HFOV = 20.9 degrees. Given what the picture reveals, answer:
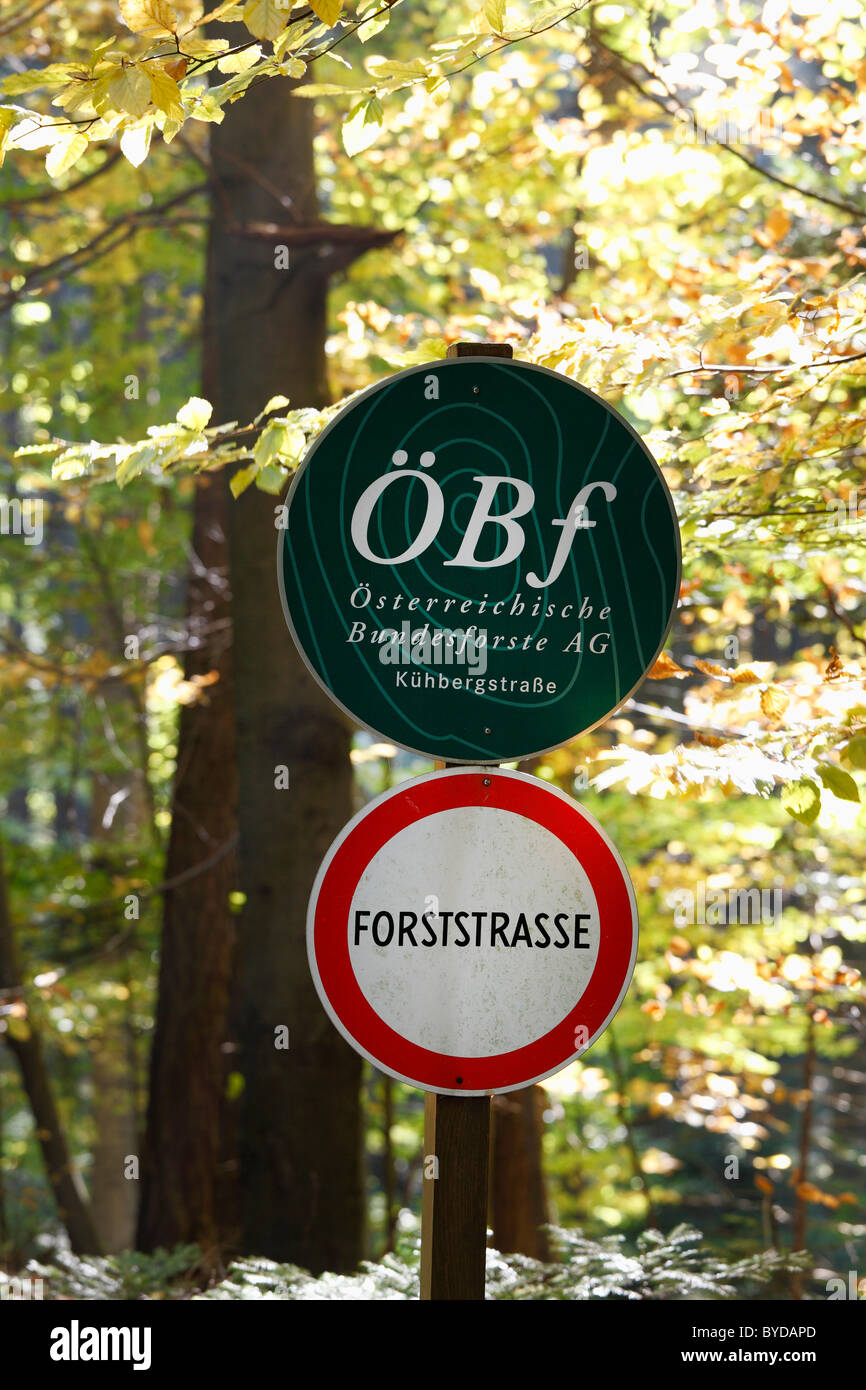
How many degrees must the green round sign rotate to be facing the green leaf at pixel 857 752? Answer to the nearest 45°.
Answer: approximately 135° to its left

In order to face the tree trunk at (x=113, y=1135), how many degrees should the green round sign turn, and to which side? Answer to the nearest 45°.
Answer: approximately 180°

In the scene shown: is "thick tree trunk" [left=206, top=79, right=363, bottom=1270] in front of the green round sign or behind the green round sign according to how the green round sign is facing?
behind

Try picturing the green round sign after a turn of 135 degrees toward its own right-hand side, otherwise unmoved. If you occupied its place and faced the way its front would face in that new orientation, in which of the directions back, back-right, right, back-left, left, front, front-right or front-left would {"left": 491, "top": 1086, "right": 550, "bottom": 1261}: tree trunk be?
front-right

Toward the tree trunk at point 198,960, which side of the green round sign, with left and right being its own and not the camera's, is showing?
back

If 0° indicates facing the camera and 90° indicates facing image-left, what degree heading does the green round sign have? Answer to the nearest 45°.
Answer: approximately 0°
